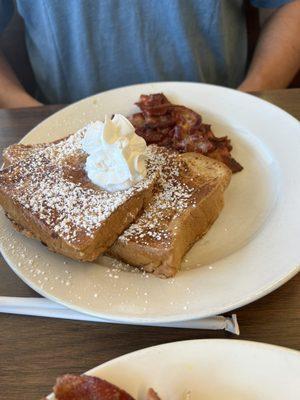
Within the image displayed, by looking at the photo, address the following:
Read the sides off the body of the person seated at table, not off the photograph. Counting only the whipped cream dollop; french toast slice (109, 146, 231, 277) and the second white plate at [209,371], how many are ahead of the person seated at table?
3

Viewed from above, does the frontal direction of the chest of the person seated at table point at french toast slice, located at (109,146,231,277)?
yes

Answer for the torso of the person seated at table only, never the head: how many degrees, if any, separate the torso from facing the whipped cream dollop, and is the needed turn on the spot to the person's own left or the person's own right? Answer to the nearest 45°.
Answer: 0° — they already face it

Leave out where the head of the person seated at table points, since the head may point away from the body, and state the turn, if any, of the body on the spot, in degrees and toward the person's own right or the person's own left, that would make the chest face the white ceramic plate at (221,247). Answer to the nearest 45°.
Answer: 0° — they already face it

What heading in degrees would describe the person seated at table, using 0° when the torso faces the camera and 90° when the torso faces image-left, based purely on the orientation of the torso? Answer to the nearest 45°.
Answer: approximately 0°
